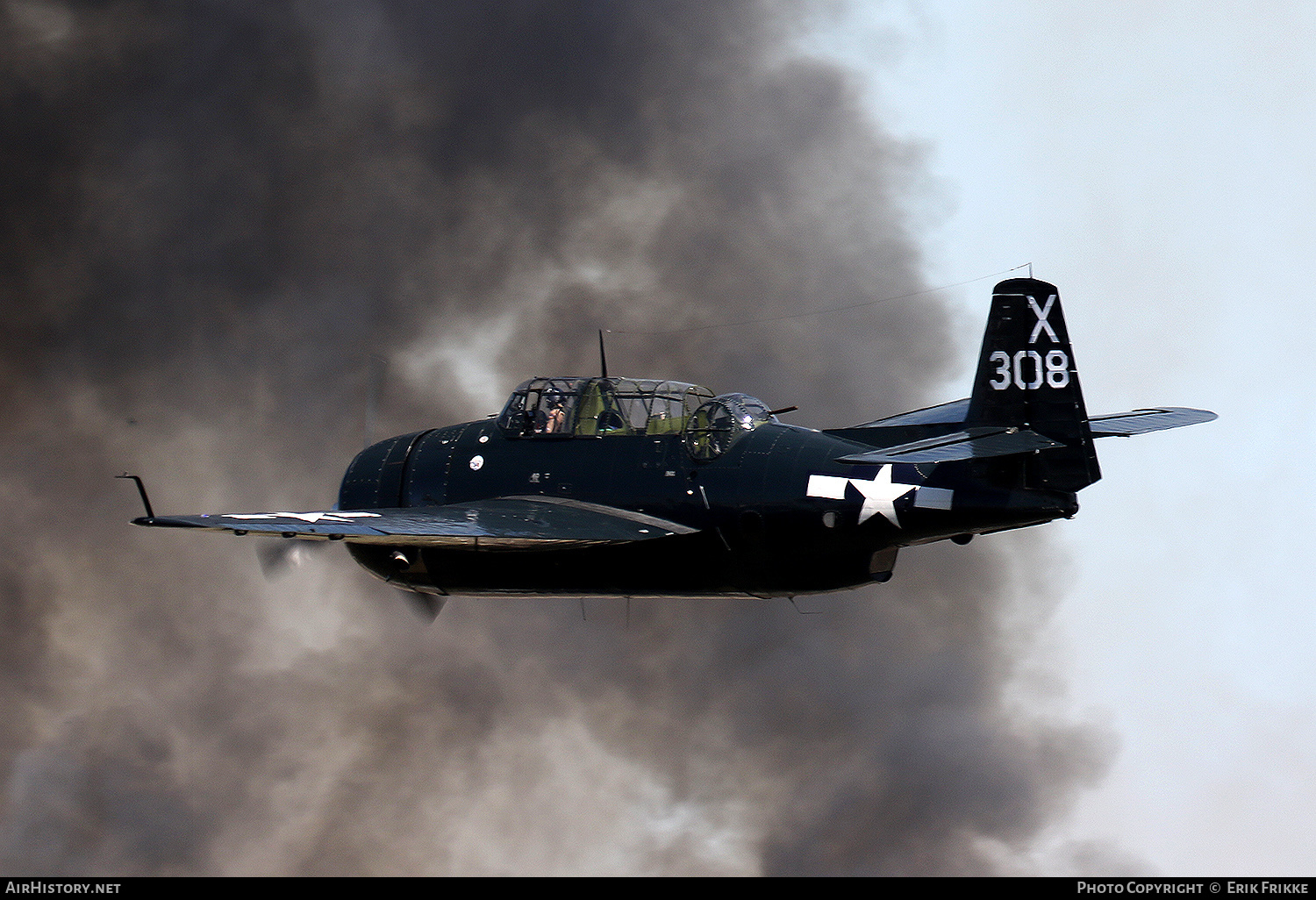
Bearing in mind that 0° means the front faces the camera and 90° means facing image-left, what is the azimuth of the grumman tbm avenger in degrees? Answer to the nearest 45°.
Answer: approximately 135°
